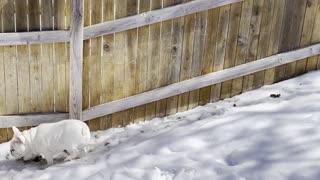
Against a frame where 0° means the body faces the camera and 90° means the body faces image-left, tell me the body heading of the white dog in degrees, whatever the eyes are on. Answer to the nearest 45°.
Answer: approximately 90°
